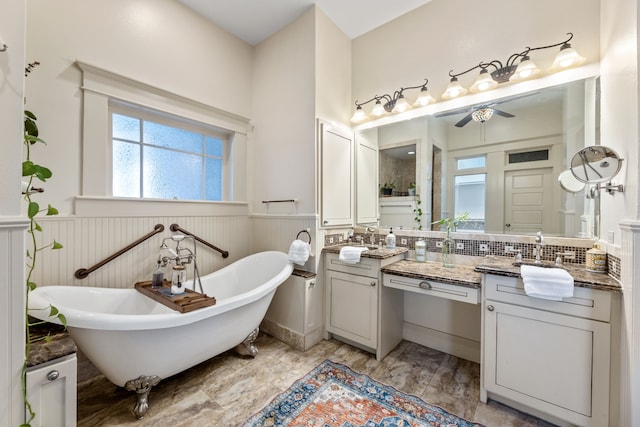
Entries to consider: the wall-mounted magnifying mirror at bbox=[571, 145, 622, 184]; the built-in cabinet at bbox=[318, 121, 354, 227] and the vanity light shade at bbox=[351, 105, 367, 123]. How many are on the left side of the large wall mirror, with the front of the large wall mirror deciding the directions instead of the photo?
1

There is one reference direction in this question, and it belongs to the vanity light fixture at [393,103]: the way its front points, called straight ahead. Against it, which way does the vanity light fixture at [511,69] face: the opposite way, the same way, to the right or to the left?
the same way

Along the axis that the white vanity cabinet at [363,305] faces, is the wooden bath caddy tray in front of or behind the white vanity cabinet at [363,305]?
in front

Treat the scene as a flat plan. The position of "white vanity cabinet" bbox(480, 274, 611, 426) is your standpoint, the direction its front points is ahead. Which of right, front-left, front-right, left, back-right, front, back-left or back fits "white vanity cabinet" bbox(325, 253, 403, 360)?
front-right

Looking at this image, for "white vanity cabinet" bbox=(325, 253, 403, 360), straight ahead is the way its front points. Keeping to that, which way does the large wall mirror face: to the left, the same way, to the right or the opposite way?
the same way

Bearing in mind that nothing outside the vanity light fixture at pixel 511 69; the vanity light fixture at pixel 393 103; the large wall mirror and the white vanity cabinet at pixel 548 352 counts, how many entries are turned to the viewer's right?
0

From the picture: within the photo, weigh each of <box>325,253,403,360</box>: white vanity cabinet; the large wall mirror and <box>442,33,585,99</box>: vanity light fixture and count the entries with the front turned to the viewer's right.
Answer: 0

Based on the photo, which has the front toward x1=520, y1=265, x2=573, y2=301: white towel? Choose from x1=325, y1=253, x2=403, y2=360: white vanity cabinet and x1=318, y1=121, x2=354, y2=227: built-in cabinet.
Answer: the built-in cabinet

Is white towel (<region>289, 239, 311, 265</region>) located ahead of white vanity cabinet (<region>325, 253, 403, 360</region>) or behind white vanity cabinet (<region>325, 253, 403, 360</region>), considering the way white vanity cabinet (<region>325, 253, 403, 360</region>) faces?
ahead

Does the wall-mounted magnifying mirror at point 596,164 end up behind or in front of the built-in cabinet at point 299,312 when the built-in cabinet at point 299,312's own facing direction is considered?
in front

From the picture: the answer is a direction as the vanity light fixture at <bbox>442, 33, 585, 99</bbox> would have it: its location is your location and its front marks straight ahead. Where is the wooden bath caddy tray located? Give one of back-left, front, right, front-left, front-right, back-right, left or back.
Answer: front

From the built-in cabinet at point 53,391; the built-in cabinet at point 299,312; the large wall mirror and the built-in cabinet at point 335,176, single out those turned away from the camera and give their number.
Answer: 0

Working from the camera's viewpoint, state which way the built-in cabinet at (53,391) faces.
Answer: facing the viewer and to the right of the viewer

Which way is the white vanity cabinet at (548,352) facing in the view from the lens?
facing the viewer and to the left of the viewer
